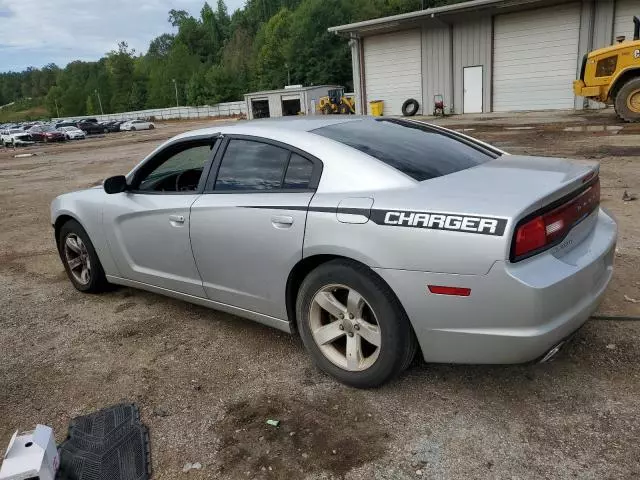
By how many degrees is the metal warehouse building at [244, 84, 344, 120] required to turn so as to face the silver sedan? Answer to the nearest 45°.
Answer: approximately 45° to its left

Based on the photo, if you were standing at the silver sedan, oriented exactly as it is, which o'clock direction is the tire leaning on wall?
The tire leaning on wall is roughly at 2 o'clock from the silver sedan.

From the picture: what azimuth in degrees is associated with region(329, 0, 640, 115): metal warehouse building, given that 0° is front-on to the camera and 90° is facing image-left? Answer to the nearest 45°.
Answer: approximately 45°

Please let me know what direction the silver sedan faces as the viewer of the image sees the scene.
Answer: facing away from the viewer and to the left of the viewer

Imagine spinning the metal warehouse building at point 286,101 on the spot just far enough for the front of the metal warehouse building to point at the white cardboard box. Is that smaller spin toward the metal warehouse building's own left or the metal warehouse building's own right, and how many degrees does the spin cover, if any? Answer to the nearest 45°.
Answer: approximately 45° to the metal warehouse building's own left

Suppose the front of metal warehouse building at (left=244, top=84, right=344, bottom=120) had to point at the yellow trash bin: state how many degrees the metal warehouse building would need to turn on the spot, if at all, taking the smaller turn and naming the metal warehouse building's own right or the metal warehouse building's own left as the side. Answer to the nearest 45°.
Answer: approximately 90° to the metal warehouse building's own left

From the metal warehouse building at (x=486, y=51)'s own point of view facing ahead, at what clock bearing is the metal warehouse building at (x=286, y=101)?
the metal warehouse building at (x=286, y=101) is roughly at 3 o'clock from the metal warehouse building at (x=486, y=51).

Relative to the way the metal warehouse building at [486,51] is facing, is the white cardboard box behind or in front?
in front

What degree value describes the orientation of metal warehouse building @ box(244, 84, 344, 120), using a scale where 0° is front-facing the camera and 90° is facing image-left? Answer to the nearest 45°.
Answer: approximately 45°

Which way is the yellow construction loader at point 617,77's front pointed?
to the viewer's right

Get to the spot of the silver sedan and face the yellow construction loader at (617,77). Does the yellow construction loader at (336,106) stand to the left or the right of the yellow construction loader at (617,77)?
left

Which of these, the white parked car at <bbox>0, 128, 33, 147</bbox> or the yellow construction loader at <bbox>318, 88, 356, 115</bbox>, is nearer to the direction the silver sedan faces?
the white parked car

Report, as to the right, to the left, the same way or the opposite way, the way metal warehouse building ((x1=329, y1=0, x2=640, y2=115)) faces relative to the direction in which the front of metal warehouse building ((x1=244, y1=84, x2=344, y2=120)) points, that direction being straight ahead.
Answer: the same way

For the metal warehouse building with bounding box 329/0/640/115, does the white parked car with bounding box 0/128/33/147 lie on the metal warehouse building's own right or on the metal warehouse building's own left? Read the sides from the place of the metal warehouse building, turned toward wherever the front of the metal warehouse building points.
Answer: on the metal warehouse building's own right

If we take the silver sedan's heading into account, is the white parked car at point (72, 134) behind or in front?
in front

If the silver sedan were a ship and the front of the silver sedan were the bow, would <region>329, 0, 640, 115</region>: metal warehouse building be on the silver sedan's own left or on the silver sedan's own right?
on the silver sedan's own right
